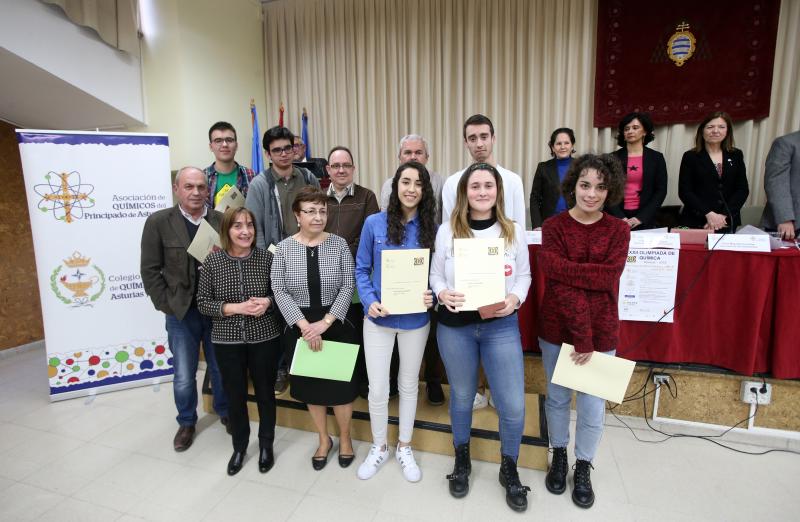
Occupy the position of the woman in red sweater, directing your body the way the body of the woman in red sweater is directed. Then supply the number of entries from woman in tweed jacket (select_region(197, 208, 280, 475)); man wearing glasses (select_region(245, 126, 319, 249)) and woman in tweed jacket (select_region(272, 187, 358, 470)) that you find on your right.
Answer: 3

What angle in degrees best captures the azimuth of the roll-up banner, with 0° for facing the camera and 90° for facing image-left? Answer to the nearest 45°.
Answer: approximately 0°

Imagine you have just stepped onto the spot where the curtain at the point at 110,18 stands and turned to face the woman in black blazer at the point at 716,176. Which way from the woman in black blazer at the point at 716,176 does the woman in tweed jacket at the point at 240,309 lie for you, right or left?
right

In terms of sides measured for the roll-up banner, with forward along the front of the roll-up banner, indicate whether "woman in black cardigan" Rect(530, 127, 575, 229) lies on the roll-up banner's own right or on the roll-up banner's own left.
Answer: on the roll-up banner's own left

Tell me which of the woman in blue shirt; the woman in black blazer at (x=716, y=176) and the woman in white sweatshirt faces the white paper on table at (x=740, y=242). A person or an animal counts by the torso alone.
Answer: the woman in black blazer
